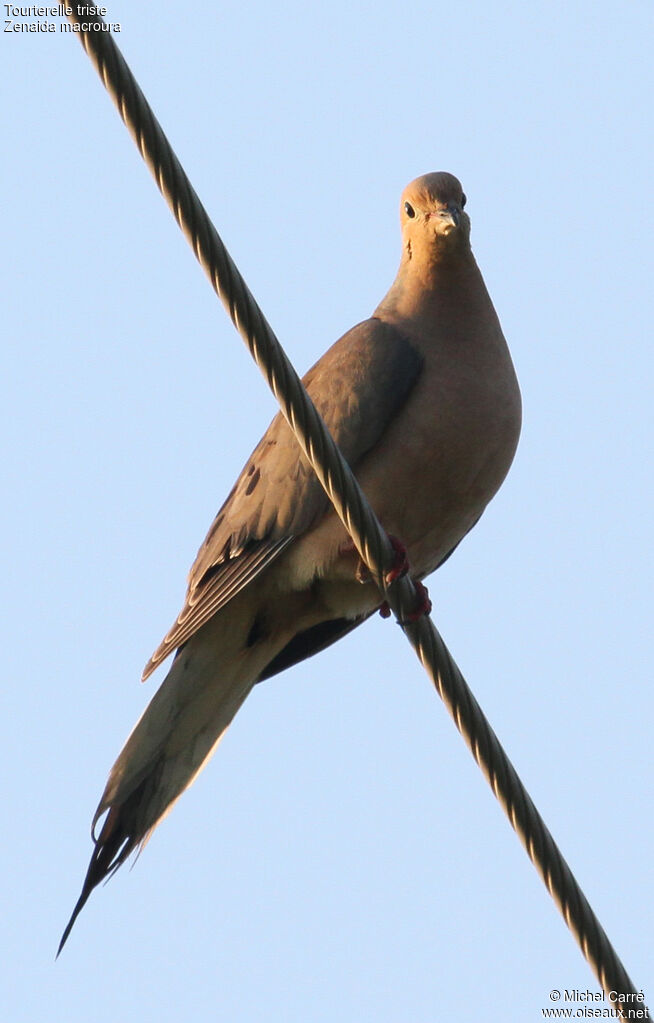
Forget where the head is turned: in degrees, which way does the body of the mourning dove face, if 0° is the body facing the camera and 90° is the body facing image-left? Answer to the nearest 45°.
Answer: approximately 315°
